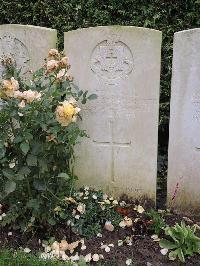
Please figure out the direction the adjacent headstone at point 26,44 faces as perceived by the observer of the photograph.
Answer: facing the viewer

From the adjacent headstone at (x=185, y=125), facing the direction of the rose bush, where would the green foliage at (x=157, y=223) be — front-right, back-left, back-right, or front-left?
front-left

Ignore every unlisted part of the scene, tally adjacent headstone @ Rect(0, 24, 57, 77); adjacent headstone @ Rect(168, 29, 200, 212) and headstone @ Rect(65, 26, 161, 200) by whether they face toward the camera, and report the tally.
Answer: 3

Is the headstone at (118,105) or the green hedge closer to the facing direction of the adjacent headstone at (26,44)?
the headstone

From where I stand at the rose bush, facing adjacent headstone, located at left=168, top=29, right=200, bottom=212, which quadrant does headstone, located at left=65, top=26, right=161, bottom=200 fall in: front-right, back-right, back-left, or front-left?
front-left

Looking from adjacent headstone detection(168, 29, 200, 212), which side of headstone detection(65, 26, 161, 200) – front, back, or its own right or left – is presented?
left

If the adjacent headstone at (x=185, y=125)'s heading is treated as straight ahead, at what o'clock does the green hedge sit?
The green hedge is roughly at 5 o'clock from the adjacent headstone.

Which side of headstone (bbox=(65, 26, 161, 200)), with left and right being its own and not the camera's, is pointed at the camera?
front

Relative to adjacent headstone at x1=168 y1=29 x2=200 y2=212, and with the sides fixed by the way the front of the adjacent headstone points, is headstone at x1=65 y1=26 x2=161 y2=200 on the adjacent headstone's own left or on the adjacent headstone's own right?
on the adjacent headstone's own right

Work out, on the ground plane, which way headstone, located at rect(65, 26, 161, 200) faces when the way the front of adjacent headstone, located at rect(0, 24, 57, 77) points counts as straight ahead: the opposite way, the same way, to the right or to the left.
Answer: the same way

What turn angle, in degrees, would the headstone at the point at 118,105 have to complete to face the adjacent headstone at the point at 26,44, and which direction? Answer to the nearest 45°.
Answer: approximately 90° to its right
